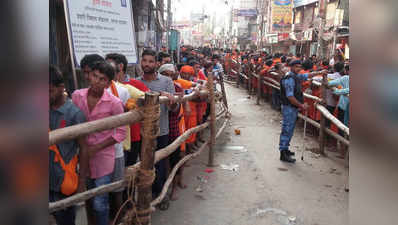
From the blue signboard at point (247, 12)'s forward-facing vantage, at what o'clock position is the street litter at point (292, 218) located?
The street litter is roughly at 12 o'clock from the blue signboard.

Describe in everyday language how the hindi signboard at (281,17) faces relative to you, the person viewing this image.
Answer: facing the viewer

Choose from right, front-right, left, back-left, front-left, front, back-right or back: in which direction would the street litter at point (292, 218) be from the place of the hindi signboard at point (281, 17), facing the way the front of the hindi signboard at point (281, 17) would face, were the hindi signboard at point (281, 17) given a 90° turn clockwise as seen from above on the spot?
left

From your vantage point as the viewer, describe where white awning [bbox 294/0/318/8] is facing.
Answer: facing the viewer and to the left of the viewer

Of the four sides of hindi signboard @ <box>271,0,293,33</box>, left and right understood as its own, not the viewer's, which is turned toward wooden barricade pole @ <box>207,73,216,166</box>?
front

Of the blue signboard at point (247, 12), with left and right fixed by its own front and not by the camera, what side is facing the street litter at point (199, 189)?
front

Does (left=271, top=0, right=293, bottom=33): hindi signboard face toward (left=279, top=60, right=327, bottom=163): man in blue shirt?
yes
